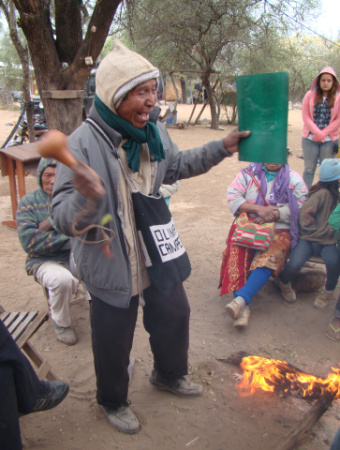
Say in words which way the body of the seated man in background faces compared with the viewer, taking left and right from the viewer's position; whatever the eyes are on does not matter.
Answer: facing the viewer and to the right of the viewer

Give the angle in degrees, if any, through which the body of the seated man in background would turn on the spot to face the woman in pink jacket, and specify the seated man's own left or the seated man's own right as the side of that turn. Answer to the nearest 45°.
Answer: approximately 90° to the seated man's own left

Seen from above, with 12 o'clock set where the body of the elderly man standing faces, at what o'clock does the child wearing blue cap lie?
The child wearing blue cap is roughly at 9 o'clock from the elderly man standing.

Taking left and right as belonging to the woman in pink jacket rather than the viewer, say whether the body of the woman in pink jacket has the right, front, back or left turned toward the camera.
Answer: front

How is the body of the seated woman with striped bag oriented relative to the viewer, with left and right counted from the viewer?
facing the viewer and to the left of the viewer

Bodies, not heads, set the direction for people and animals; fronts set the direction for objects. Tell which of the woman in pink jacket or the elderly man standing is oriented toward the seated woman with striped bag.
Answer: the woman in pink jacket

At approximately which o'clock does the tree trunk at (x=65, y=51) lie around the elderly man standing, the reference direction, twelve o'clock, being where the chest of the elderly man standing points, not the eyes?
The tree trunk is roughly at 7 o'clock from the elderly man standing.

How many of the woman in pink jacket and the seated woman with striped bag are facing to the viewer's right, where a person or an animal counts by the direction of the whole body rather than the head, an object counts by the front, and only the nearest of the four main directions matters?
0

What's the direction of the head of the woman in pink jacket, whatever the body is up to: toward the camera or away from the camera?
toward the camera

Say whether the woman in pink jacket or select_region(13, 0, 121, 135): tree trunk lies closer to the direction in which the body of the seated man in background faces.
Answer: the woman in pink jacket
